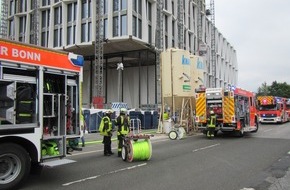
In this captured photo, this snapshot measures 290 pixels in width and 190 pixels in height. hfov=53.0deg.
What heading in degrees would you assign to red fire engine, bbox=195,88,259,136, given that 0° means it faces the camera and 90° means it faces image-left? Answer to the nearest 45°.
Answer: approximately 225°

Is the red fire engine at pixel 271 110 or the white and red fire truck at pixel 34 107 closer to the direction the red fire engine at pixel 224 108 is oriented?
the red fire engine

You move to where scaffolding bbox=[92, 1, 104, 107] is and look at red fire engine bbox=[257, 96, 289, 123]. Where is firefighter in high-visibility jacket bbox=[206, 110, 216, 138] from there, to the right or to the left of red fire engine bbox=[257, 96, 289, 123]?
right

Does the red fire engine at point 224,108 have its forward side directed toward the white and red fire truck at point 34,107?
no

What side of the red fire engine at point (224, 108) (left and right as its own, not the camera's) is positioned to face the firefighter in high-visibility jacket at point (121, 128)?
back

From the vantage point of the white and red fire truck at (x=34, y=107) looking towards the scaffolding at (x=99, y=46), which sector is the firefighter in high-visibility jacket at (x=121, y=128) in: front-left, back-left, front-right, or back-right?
front-right
